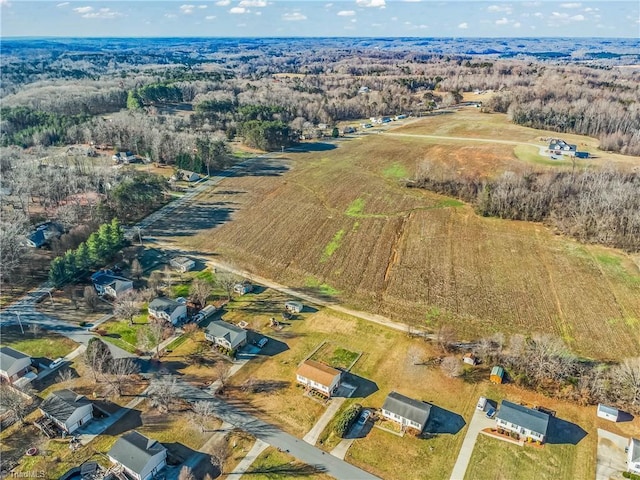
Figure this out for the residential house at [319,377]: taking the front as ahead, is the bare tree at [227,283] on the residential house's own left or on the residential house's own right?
on the residential house's own right

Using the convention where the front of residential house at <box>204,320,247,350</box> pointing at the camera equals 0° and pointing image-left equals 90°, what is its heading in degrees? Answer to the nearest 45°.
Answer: approximately 45°

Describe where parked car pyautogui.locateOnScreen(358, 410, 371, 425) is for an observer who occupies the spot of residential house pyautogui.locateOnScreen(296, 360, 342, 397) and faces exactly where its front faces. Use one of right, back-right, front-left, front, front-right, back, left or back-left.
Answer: left

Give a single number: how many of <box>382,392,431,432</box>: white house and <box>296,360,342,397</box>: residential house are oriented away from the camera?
0

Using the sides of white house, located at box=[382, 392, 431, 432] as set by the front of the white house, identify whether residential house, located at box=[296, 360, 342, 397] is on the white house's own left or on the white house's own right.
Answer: on the white house's own right

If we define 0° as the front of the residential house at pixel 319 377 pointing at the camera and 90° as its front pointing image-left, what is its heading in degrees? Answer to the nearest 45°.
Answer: approximately 45°

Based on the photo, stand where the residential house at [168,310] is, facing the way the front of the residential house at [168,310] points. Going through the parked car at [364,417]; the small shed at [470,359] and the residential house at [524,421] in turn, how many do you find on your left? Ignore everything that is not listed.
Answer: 3

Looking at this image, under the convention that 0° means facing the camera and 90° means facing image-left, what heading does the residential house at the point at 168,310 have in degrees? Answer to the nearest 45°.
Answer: approximately 45°

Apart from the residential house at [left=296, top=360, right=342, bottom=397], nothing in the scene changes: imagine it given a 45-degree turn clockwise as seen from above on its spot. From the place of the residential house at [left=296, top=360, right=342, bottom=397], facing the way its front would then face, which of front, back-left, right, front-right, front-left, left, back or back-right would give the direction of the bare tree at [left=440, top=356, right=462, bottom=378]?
back

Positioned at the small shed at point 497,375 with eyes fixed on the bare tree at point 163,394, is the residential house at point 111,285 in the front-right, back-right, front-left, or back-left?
front-right

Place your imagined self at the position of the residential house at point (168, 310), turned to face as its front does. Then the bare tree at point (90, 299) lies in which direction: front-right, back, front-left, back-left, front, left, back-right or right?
right

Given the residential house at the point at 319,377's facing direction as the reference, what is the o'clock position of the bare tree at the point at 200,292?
The bare tree is roughly at 3 o'clock from the residential house.

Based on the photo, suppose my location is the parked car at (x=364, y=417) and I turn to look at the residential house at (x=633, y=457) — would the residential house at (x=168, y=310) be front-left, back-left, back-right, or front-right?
back-left

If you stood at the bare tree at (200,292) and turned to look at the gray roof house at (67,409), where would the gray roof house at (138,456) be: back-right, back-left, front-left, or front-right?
front-left

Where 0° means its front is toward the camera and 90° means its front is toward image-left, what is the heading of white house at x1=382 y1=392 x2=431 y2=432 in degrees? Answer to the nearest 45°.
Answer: approximately 45°

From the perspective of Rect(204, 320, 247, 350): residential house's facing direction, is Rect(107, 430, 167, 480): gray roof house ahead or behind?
ahead
